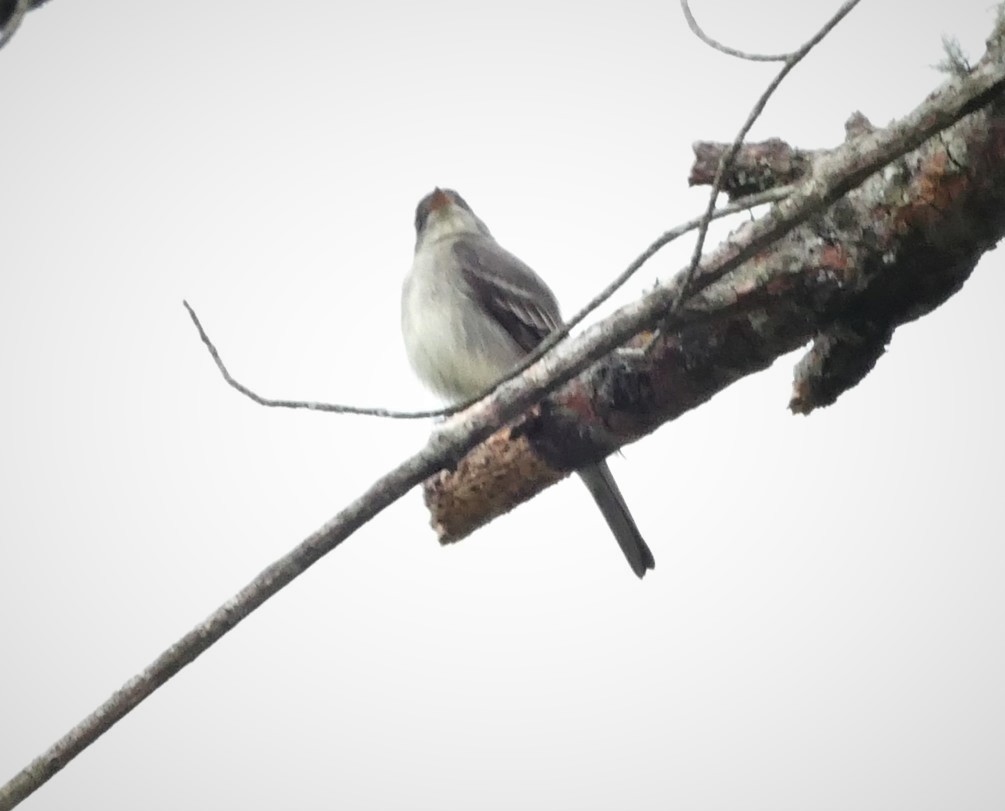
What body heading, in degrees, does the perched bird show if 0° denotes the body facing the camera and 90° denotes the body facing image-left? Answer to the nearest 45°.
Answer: approximately 45°

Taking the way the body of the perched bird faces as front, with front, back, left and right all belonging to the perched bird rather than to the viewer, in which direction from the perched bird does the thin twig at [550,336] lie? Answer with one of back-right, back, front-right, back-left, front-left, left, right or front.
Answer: front-left

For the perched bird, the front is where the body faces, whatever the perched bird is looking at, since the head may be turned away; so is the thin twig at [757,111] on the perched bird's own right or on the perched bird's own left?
on the perched bird's own left
